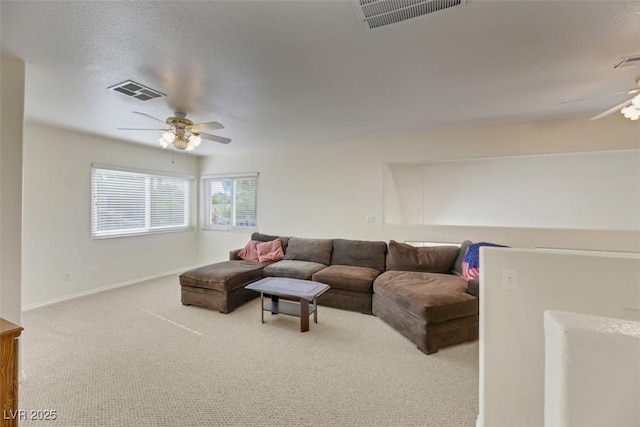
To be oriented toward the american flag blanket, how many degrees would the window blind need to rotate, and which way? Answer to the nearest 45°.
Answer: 0° — it already faces it

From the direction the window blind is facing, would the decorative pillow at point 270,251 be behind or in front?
in front

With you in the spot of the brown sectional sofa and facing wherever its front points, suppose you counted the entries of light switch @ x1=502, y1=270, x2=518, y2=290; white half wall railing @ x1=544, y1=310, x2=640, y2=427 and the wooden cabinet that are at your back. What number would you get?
0

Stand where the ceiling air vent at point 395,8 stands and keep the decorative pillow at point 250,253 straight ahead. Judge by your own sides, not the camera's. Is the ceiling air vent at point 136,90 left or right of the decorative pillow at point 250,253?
left

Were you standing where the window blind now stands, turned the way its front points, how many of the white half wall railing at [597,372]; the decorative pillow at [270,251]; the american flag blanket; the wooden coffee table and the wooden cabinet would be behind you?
0

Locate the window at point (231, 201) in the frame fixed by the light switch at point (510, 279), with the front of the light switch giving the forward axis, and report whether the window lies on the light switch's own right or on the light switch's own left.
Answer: on the light switch's own right

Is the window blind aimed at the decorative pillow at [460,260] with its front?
yes

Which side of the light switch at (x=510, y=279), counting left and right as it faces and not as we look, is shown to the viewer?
front

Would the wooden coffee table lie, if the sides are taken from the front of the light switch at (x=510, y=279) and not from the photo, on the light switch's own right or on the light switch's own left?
on the light switch's own right

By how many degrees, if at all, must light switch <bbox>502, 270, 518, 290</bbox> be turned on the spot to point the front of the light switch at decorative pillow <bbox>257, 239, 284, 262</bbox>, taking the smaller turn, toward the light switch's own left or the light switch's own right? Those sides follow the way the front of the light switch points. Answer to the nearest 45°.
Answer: approximately 90° to the light switch's own right

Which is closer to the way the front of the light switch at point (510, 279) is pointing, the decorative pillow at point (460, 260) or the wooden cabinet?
the wooden cabinet

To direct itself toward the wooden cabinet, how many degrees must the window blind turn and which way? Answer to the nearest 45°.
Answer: approximately 45° to its right

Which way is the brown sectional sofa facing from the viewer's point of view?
toward the camera
